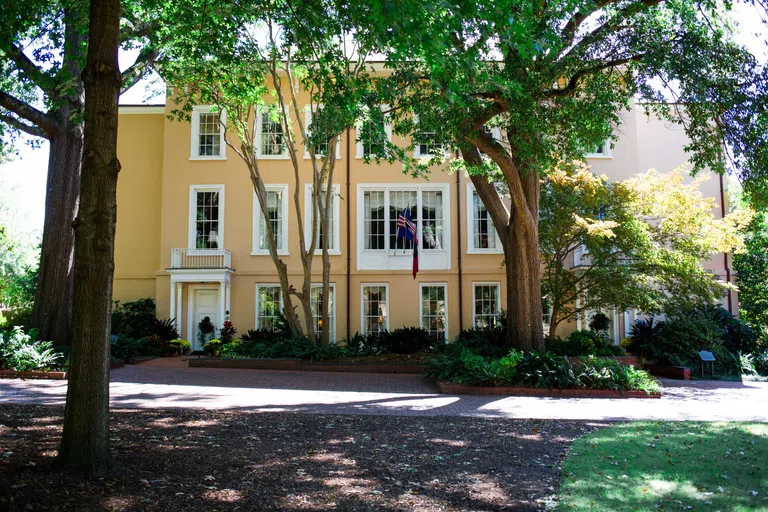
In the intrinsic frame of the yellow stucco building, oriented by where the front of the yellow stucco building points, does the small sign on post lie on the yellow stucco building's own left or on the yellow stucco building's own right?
on the yellow stucco building's own left

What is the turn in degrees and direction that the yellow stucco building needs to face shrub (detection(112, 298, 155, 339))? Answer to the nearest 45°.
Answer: approximately 90° to its right

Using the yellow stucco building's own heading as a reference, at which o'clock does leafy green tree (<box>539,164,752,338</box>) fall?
The leafy green tree is roughly at 10 o'clock from the yellow stucco building.

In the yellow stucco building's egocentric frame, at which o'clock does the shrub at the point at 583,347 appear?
The shrub is roughly at 10 o'clock from the yellow stucco building.

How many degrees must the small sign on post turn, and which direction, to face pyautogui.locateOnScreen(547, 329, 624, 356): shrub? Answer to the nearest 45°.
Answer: approximately 90° to its right

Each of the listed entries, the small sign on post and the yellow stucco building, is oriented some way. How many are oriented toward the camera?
2

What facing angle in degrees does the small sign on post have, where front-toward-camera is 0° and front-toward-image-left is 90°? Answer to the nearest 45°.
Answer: approximately 0°
